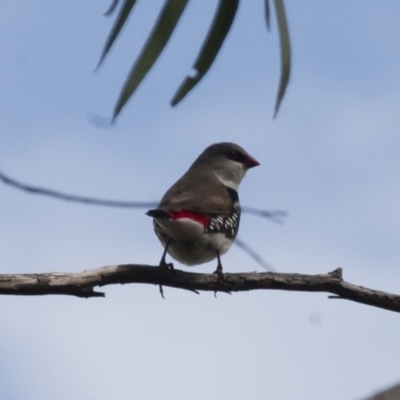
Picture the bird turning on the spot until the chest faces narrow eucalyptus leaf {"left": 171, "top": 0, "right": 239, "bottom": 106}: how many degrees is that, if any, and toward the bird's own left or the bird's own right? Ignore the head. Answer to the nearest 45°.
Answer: approximately 135° to the bird's own right

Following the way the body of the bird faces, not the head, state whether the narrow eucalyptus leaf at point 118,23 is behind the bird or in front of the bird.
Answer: behind

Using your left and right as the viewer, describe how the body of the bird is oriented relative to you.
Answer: facing away from the viewer and to the right of the viewer

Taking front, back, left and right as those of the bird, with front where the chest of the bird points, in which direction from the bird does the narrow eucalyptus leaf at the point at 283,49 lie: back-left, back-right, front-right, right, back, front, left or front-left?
front-right
